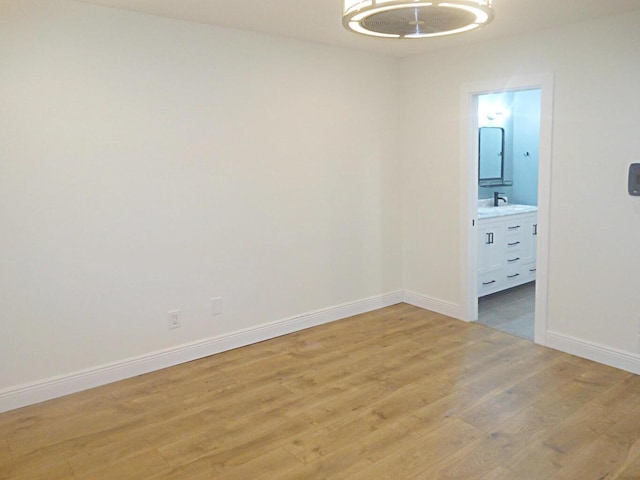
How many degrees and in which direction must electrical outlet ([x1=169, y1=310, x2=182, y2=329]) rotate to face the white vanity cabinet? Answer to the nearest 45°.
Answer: approximately 90° to its left

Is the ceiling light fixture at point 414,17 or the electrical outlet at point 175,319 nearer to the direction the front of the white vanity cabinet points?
the ceiling light fixture

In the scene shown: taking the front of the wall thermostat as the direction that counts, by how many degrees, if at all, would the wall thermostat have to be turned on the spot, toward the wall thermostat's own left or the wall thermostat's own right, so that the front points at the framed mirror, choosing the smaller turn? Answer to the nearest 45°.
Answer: approximately 135° to the wall thermostat's own right

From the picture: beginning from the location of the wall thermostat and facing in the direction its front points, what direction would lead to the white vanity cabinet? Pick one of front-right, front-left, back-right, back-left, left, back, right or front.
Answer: back-right

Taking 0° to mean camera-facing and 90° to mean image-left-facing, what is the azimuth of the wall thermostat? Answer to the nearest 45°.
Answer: approximately 0°

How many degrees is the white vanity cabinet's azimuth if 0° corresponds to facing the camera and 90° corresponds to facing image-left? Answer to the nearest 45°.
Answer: approximately 315°

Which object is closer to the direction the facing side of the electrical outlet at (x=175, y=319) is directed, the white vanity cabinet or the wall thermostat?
the wall thermostat

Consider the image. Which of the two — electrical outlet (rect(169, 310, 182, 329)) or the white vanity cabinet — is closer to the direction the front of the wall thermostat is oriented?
the electrical outlet

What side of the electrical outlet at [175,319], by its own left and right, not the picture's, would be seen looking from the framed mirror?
left
